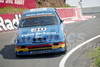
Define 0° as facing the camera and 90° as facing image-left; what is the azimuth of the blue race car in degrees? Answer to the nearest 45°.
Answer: approximately 0°

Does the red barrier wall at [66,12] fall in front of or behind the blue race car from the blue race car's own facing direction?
behind

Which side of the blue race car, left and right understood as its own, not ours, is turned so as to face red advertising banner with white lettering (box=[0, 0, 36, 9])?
back
